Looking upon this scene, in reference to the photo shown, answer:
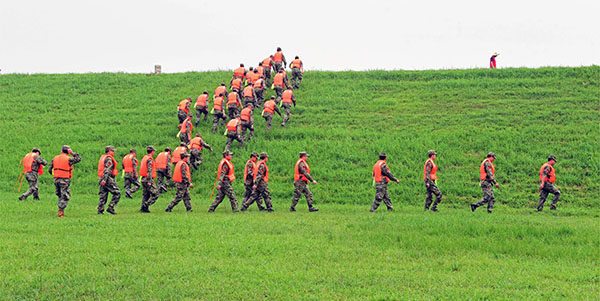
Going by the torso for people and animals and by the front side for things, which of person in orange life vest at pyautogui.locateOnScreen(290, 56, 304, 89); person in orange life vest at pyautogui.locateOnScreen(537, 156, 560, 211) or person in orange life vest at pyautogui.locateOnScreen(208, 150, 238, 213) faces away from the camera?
person in orange life vest at pyautogui.locateOnScreen(290, 56, 304, 89)

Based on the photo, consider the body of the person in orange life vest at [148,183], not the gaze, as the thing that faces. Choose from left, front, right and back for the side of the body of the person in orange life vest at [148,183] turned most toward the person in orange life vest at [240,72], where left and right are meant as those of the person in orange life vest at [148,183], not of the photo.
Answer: left

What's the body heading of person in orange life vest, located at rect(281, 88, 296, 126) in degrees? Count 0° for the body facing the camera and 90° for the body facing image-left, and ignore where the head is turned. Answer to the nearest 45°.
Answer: approximately 225°

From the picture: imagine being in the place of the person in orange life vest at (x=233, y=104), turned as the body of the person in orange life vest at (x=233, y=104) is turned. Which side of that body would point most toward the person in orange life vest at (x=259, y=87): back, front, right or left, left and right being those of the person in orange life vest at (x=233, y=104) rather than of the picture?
front

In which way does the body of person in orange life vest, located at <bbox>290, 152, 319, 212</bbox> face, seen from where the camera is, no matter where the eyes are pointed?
to the viewer's right

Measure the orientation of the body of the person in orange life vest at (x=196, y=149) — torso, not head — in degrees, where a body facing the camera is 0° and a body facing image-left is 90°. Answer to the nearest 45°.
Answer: approximately 225°

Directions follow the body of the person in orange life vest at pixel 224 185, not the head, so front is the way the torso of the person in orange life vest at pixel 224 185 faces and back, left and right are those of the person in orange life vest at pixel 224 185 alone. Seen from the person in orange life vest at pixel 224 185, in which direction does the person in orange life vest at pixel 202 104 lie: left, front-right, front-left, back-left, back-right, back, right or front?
left

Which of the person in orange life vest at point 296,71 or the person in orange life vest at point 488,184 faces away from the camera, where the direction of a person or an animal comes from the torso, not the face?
the person in orange life vest at point 296,71

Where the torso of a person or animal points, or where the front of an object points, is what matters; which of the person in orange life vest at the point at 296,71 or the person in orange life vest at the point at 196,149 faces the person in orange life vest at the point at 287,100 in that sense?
the person in orange life vest at the point at 196,149

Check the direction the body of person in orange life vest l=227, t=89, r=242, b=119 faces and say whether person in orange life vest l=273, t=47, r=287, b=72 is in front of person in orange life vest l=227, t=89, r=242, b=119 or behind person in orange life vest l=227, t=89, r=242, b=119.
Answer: in front

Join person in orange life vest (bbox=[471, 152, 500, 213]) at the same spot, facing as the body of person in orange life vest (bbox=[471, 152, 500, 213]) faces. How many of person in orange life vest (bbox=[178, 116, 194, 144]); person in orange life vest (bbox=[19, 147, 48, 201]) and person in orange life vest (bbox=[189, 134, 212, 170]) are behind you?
3

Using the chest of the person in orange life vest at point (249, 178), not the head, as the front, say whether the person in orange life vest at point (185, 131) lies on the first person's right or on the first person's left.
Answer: on the first person's left

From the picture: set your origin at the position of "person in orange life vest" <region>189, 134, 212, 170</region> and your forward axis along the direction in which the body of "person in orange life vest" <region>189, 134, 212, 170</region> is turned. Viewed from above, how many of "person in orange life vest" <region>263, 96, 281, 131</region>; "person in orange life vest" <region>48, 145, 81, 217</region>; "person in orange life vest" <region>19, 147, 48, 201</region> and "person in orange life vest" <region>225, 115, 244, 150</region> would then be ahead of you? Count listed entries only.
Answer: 2

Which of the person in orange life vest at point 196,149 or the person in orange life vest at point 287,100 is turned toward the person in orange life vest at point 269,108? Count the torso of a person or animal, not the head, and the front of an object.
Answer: the person in orange life vest at point 196,149

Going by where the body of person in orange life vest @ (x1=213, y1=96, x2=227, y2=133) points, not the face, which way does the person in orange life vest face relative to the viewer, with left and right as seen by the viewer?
facing away from the viewer and to the right of the viewer

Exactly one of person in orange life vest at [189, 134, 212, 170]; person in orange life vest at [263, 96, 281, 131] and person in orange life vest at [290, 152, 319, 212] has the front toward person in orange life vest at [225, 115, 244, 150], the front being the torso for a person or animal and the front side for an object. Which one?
person in orange life vest at [189, 134, 212, 170]

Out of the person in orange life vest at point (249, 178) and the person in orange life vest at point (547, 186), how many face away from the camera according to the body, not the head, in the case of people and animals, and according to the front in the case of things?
0

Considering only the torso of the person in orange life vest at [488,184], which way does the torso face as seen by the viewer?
to the viewer's right
